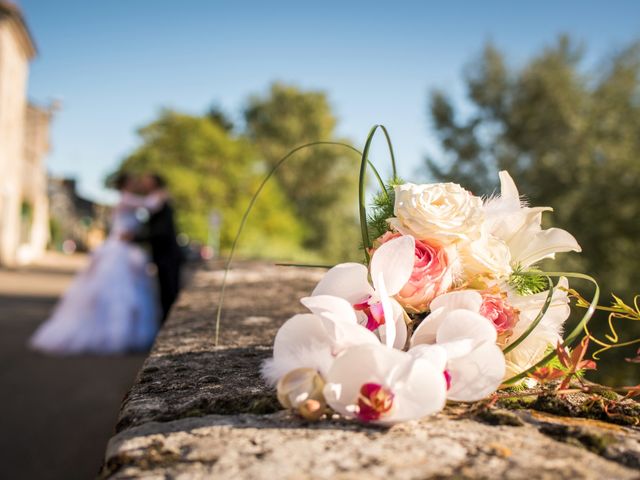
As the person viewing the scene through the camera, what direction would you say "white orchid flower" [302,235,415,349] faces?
facing the viewer and to the left of the viewer

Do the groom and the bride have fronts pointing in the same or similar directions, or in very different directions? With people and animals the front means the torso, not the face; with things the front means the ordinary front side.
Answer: very different directions

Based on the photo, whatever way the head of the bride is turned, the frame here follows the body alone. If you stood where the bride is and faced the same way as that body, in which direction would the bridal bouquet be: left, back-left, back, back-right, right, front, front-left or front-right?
right

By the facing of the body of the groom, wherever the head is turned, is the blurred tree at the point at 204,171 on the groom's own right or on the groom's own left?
on the groom's own right

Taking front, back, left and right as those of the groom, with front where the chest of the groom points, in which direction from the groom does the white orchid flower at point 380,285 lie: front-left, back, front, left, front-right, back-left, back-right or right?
left

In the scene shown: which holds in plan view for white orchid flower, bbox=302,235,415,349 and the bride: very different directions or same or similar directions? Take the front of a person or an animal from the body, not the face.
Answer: very different directions

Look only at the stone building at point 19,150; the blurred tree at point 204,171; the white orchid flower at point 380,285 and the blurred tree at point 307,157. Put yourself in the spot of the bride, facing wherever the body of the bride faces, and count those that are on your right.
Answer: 1

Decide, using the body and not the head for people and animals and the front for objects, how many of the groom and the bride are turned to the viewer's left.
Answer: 1

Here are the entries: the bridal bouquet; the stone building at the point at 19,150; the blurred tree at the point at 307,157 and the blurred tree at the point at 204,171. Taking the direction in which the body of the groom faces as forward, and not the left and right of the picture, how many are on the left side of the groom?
1

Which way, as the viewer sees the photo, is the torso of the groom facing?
to the viewer's left

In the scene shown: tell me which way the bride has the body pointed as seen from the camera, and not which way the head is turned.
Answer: to the viewer's right
